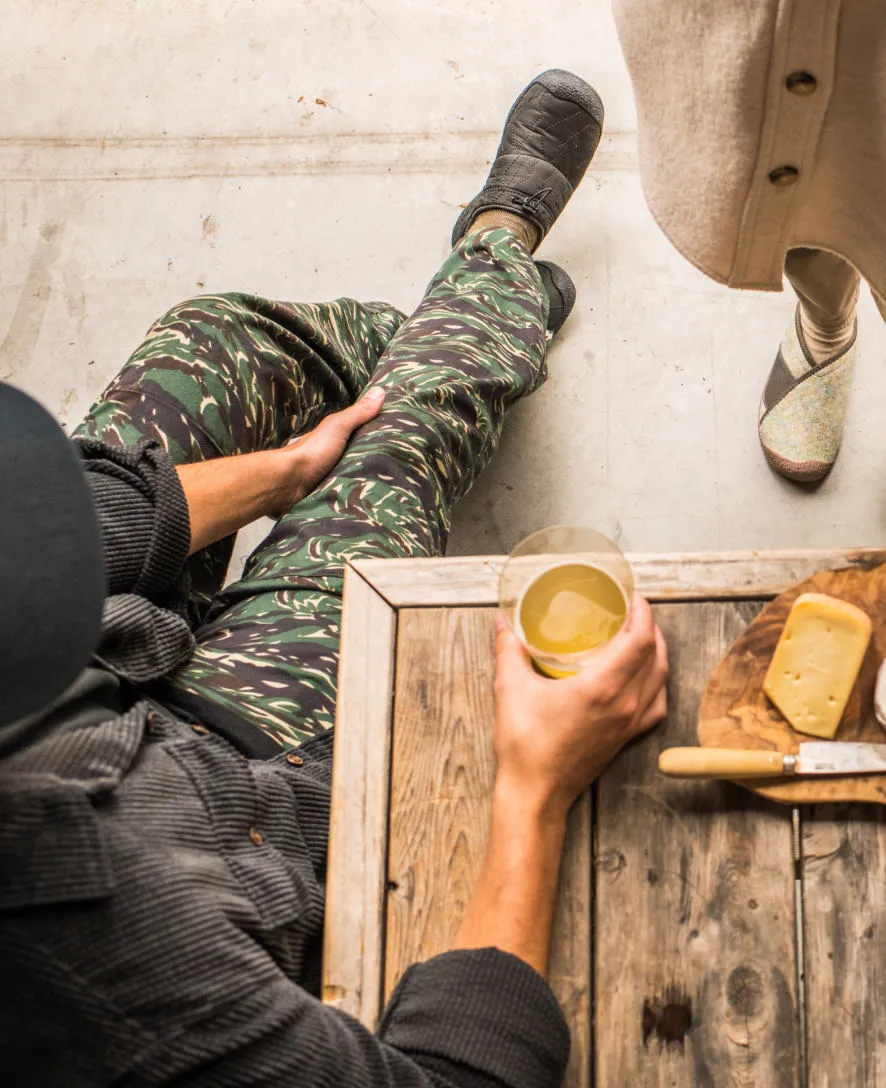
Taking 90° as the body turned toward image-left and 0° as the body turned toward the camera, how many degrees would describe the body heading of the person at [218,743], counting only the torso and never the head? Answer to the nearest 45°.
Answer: approximately 225°
